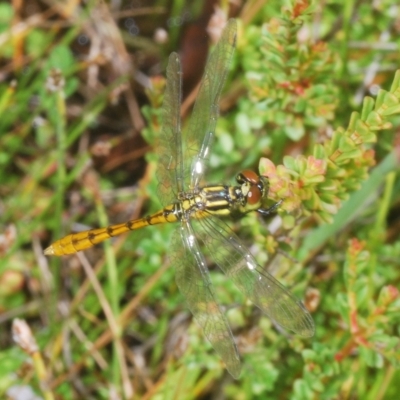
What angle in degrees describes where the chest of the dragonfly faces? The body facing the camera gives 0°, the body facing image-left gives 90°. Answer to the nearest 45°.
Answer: approximately 270°
